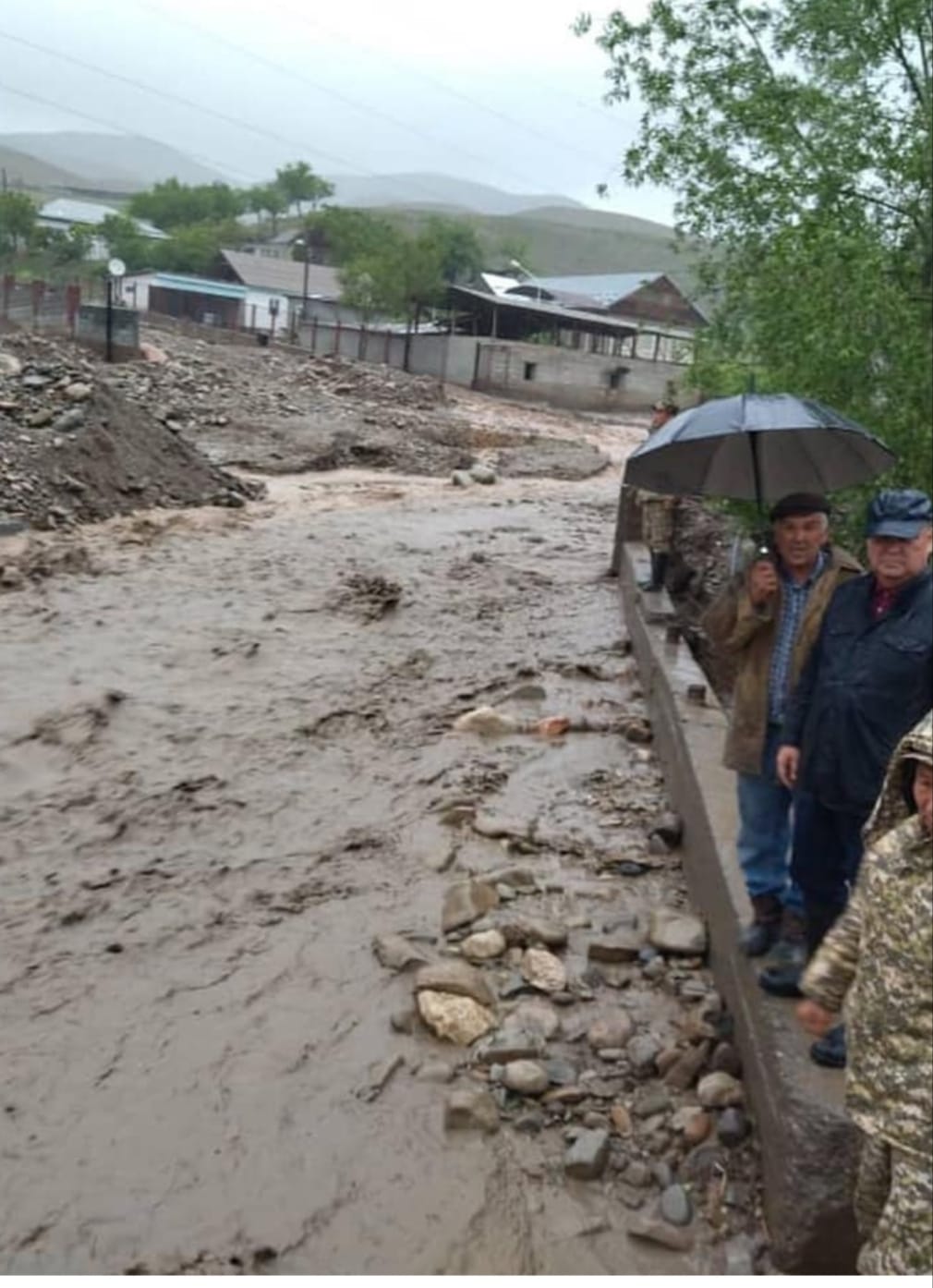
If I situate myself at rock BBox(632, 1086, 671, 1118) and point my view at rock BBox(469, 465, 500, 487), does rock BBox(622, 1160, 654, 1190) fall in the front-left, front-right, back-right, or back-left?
back-left

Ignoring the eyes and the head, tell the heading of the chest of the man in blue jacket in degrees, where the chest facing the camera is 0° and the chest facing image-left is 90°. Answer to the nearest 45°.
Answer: approximately 45°
